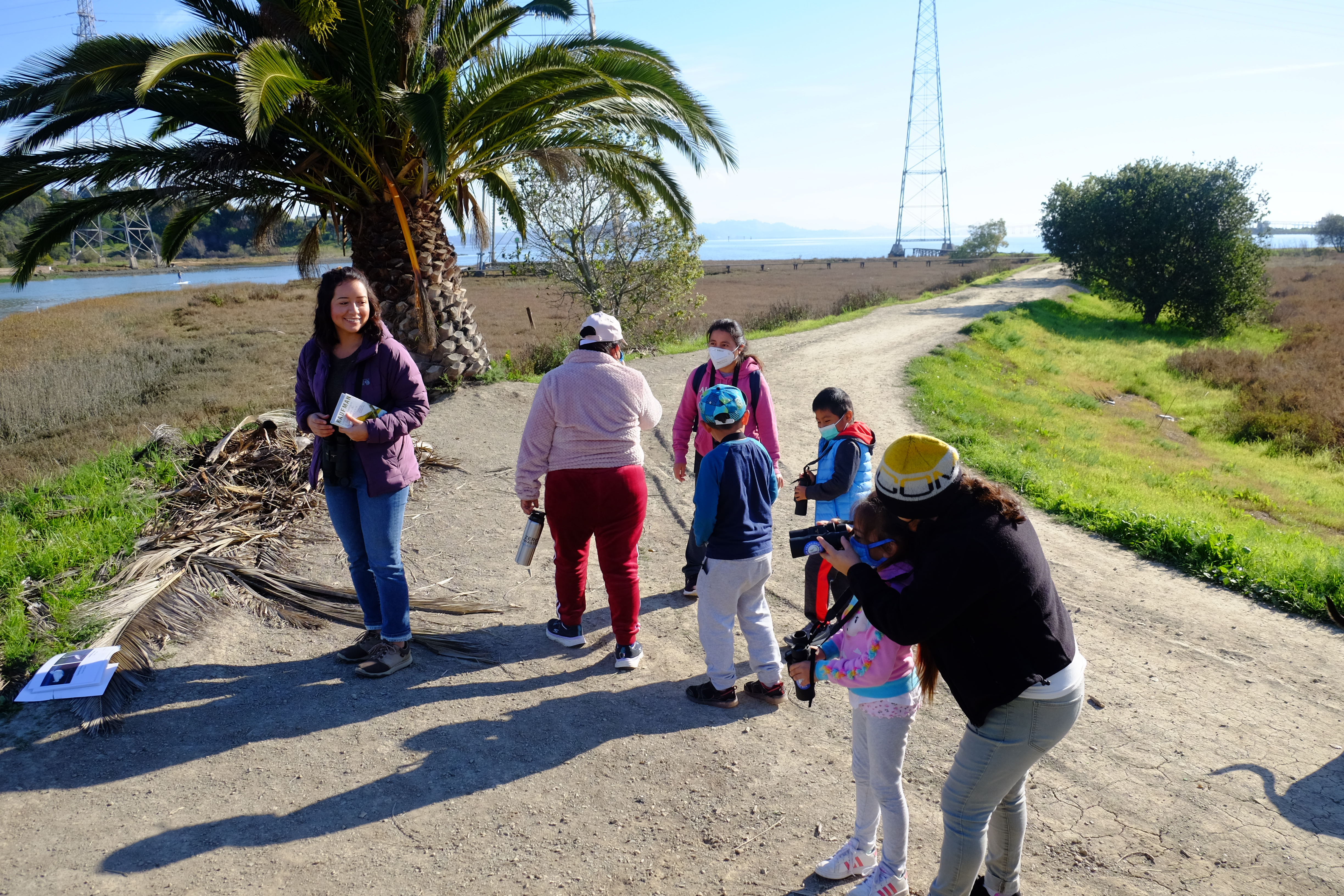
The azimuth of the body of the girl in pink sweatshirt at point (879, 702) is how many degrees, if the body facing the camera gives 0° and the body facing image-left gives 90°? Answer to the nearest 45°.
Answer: approximately 90°

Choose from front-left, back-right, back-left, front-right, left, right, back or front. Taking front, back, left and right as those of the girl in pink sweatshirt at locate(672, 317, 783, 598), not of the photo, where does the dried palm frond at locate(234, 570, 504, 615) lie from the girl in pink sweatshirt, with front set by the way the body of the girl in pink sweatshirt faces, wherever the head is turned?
right

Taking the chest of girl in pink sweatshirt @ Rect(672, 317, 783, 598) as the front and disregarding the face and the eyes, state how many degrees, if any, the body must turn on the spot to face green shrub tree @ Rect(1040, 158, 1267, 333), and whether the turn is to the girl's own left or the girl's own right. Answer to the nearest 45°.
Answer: approximately 135° to the girl's own left

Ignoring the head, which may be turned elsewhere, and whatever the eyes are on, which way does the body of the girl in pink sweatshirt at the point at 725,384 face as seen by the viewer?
toward the camera

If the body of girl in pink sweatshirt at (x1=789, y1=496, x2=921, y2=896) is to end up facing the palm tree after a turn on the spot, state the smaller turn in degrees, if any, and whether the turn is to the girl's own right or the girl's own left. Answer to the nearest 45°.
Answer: approximately 45° to the girl's own right

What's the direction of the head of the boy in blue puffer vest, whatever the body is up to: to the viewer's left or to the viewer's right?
to the viewer's left

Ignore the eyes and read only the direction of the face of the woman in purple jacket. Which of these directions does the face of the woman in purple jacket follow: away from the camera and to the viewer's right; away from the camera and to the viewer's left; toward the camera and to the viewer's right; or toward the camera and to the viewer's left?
toward the camera and to the viewer's right

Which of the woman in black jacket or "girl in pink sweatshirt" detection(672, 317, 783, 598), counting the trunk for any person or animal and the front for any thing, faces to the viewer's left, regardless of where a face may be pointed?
the woman in black jacket

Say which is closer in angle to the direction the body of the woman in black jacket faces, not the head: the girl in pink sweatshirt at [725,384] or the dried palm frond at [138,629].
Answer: the dried palm frond

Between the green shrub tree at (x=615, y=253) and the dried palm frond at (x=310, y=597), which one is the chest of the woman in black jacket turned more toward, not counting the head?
the dried palm frond

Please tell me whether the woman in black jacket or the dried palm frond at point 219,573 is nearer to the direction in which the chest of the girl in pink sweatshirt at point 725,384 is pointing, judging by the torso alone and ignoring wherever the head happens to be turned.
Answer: the woman in black jacket

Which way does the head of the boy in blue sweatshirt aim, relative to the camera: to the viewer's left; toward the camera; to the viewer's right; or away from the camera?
away from the camera
